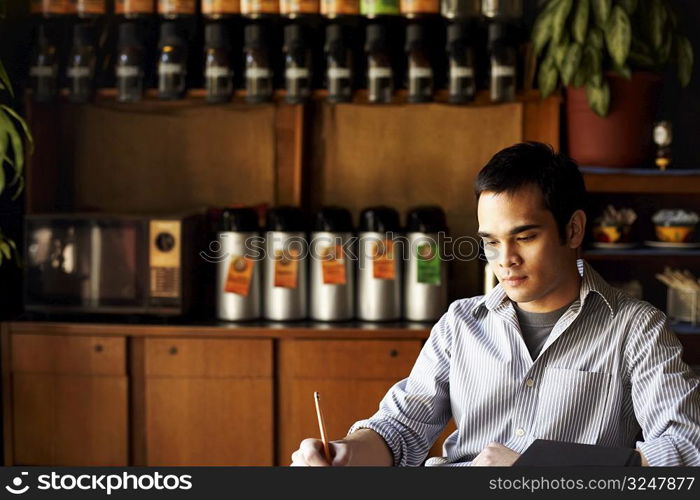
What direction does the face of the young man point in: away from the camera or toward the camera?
toward the camera

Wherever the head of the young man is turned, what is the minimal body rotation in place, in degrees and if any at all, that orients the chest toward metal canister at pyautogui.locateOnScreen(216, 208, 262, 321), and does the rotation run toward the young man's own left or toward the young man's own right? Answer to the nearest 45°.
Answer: approximately 90° to the young man's own right

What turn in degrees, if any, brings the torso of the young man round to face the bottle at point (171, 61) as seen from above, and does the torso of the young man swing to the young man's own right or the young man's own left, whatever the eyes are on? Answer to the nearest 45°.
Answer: approximately 90° to the young man's own right

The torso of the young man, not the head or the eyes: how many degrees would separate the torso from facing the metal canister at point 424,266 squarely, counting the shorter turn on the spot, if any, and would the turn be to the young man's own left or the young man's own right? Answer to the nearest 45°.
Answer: approximately 135° to the young man's own right

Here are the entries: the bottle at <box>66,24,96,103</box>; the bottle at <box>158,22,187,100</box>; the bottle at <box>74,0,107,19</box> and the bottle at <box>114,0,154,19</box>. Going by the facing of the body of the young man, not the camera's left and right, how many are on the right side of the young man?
4

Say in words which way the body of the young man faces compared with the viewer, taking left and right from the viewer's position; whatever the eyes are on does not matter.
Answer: facing the viewer and to the left of the viewer

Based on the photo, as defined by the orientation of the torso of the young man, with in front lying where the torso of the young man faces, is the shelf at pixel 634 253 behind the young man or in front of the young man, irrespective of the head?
behind

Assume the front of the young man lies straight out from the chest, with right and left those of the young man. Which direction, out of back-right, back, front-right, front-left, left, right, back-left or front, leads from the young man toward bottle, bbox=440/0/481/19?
back-right

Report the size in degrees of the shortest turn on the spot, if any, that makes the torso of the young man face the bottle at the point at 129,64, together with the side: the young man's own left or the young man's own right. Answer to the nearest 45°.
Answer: approximately 90° to the young man's own right

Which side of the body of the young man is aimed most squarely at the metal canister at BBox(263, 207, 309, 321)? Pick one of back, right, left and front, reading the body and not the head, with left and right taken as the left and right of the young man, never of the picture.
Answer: right

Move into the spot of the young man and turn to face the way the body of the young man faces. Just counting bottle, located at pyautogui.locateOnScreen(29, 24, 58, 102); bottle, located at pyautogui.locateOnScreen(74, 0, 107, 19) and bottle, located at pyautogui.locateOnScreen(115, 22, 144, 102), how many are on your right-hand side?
3

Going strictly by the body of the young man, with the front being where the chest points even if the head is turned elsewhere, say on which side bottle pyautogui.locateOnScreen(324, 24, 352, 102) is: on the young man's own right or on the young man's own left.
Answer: on the young man's own right

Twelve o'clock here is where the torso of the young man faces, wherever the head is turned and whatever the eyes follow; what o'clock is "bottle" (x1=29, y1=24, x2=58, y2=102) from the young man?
The bottle is roughly at 3 o'clock from the young man.
